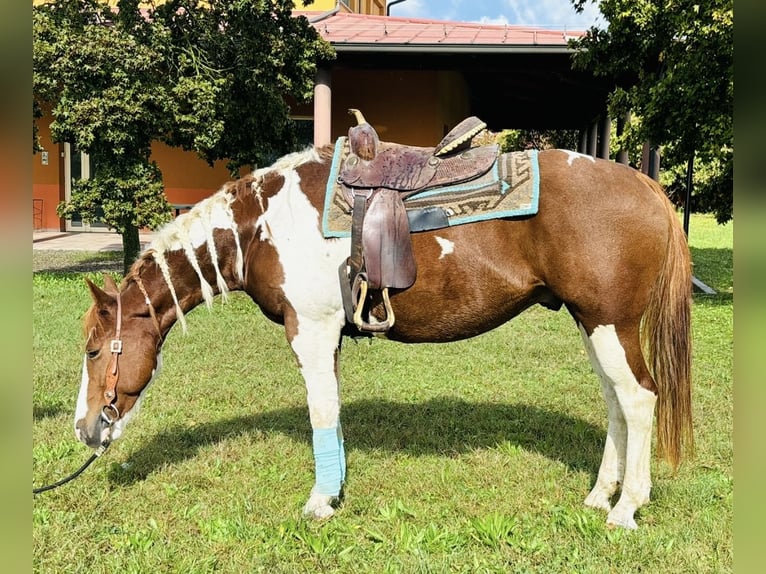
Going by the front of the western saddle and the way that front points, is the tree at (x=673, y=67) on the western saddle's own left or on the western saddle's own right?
on the western saddle's own right

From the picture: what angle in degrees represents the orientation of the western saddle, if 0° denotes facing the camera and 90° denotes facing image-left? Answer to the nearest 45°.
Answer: approximately 90°

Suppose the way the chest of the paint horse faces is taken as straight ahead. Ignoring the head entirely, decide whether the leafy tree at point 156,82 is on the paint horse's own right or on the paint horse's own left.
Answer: on the paint horse's own right

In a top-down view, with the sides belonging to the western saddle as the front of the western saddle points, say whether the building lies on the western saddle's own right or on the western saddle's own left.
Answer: on the western saddle's own right

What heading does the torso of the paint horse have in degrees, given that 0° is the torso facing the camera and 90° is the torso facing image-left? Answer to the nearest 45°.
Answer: approximately 90°
